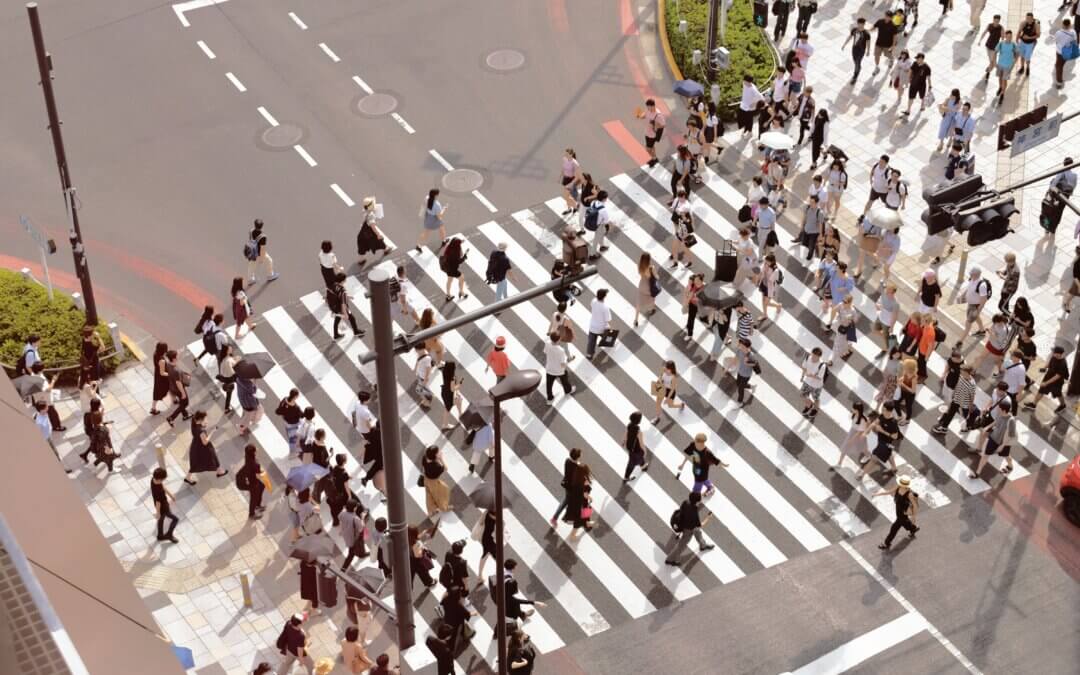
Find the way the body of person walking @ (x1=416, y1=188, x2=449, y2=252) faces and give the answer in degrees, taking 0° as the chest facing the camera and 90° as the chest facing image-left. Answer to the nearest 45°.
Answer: approximately 225°

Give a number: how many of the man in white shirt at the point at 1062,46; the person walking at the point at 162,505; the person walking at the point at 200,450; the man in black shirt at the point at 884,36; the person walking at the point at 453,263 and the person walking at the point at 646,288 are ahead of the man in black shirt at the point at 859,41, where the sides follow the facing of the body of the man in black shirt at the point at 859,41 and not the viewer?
4
